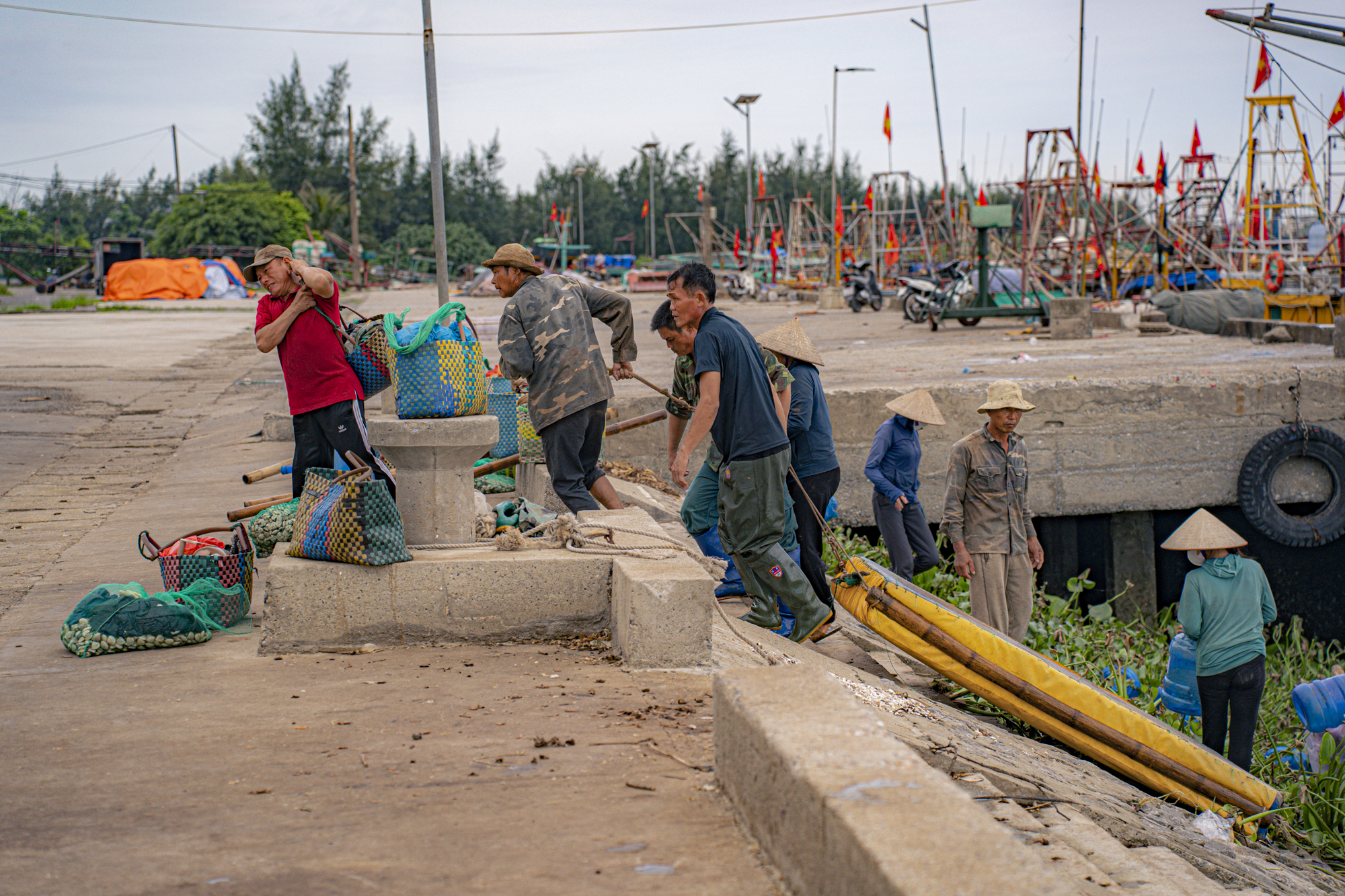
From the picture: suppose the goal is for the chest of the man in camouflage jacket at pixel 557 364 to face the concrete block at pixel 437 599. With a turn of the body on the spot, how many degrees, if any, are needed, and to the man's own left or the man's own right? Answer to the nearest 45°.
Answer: approximately 135° to the man's own left

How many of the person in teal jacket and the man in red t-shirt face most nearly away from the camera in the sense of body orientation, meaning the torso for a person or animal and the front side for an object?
1

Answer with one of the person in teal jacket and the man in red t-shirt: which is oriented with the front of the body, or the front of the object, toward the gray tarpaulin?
the person in teal jacket

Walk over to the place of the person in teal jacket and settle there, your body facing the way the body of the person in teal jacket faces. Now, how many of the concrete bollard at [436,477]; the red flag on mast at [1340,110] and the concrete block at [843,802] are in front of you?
1

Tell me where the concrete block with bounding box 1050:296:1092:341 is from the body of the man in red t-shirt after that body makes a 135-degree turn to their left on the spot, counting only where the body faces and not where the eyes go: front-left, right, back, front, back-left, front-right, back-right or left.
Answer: front-left

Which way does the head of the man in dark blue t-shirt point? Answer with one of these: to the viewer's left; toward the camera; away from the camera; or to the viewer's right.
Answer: to the viewer's left

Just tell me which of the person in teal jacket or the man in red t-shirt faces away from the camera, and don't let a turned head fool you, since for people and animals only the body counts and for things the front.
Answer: the person in teal jacket

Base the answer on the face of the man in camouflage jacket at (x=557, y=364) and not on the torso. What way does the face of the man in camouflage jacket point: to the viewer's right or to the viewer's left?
to the viewer's left

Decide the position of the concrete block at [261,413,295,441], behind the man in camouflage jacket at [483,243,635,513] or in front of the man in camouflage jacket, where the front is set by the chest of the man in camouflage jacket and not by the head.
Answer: in front

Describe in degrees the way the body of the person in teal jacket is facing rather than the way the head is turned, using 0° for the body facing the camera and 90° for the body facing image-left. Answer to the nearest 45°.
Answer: approximately 180°

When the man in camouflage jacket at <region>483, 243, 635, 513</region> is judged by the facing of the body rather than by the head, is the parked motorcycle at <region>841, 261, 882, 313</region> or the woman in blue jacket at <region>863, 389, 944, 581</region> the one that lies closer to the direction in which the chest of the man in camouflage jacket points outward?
the parked motorcycle

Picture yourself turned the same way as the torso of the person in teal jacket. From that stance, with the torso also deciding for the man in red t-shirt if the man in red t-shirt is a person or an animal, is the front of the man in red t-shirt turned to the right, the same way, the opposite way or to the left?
the opposite way
